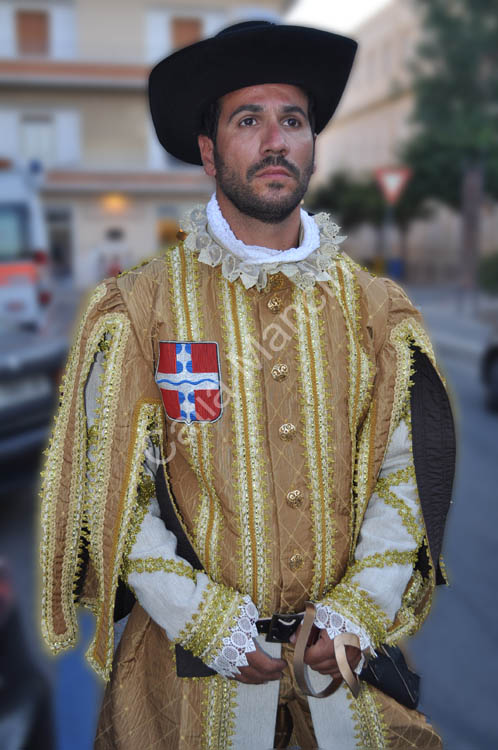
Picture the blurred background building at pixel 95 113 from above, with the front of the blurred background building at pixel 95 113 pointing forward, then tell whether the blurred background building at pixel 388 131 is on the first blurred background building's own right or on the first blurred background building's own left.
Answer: on the first blurred background building's own left

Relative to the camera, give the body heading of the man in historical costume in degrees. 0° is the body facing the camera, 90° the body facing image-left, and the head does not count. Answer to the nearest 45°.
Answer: approximately 0°

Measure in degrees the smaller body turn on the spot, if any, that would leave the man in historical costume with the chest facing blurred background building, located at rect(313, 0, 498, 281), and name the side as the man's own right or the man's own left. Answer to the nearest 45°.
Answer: approximately 180°

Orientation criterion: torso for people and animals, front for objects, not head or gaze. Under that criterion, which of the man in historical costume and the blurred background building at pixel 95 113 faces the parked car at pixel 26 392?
the blurred background building

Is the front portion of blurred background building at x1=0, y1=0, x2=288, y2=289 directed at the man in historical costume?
yes

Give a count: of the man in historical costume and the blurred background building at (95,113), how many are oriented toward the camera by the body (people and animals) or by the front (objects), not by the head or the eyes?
2

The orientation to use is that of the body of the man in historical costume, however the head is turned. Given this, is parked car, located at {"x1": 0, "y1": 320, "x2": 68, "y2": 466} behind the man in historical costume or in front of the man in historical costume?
behind

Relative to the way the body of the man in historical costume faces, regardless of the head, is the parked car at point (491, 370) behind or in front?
behind

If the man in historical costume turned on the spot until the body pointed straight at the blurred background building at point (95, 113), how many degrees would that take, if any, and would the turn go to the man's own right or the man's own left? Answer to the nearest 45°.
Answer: approximately 180°

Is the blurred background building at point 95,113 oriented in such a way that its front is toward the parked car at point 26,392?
yes
